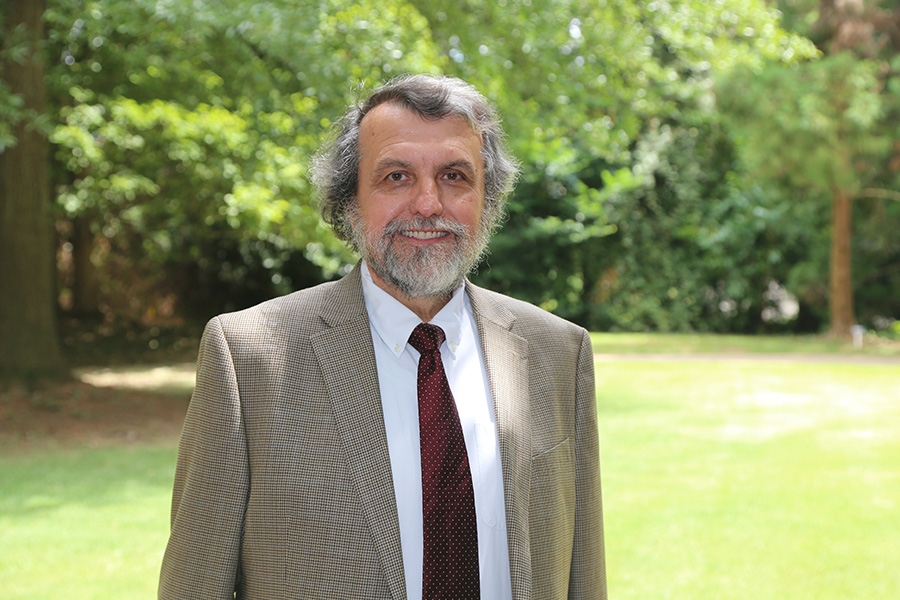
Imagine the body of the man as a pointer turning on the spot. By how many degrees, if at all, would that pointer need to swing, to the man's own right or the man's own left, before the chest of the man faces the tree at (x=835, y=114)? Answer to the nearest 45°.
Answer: approximately 135° to the man's own left

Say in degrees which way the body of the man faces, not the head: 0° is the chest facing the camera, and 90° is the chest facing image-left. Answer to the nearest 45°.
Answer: approximately 0°
